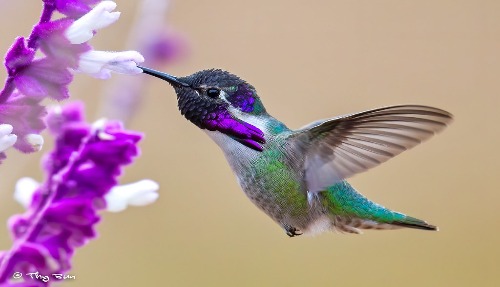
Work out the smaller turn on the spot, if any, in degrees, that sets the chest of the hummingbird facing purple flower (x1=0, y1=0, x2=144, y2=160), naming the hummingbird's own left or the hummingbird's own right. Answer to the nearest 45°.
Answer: approximately 45° to the hummingbird's own left

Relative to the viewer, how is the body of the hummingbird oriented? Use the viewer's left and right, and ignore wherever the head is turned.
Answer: facing to the left of the viewer

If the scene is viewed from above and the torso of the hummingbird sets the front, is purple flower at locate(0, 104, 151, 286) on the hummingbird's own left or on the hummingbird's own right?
on the hummingbird's own left
